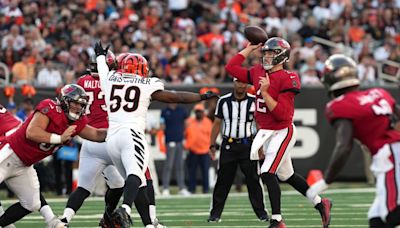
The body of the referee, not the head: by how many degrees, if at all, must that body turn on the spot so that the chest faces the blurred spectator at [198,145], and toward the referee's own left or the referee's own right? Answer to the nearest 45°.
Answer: approximately 180°

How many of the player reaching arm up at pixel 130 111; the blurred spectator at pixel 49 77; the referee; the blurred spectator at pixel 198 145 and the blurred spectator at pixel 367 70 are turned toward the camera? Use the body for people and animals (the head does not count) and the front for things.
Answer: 4

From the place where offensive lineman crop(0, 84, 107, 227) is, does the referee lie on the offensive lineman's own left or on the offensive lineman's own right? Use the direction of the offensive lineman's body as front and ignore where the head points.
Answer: on the offensive lineman's own left

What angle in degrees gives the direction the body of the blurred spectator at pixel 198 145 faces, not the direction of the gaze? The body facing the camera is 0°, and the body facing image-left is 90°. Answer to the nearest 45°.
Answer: approximately 0°

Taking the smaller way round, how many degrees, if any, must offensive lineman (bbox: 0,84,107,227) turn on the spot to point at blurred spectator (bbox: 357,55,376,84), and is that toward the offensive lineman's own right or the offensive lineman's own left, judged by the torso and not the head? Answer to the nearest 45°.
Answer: approximately 90° to the offensive lineman's own left

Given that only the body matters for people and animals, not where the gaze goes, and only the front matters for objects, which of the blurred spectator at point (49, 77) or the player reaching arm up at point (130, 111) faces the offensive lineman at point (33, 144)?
the blurred spectator

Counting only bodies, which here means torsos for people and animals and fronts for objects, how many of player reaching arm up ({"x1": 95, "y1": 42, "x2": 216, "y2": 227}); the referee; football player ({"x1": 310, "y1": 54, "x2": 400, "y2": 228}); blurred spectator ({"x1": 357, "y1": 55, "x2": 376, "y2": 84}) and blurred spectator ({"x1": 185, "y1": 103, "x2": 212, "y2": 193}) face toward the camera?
3

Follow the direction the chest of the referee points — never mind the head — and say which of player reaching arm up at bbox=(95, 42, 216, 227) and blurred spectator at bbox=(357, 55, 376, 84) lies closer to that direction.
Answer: the player reaching arm up

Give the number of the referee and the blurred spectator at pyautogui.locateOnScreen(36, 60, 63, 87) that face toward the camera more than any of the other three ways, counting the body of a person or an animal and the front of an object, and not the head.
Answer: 2

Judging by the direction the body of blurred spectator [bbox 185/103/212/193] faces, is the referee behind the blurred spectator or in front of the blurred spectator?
in front
